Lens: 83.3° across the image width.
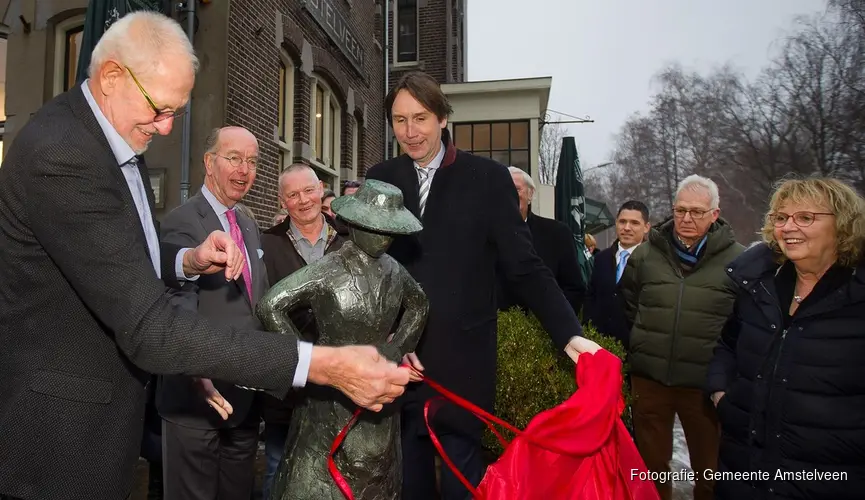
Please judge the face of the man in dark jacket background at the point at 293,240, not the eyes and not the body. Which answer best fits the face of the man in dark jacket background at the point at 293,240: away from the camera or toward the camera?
toward the camera

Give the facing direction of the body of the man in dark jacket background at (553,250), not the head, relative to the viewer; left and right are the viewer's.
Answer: facing the viewer and to the left of the viewer

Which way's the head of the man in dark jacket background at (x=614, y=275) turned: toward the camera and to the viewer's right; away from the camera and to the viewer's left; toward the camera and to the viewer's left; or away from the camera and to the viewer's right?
toward the camera and to the viewer's left

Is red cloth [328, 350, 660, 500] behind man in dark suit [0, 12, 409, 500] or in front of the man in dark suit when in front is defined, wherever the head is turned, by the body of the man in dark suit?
in front

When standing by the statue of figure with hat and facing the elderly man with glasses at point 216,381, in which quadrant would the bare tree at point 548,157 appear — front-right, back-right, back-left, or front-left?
front-right

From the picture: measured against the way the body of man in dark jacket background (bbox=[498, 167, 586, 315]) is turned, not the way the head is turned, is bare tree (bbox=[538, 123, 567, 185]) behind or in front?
behind

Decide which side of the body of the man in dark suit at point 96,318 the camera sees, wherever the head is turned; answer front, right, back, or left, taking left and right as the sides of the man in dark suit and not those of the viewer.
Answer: right

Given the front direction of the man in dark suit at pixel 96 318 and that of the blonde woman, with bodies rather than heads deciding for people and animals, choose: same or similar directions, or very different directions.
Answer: very different directions

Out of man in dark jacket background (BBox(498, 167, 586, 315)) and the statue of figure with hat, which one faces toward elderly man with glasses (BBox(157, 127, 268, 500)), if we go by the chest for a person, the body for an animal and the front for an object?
the man in dark jacket background

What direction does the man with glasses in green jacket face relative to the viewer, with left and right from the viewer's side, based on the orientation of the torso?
facing the viewer

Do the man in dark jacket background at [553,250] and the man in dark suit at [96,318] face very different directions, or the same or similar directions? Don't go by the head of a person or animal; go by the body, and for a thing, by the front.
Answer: very different directions

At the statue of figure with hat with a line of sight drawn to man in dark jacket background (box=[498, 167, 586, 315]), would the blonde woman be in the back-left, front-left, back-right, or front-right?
front-right

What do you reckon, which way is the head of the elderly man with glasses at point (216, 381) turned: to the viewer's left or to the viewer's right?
to the viewer's right
